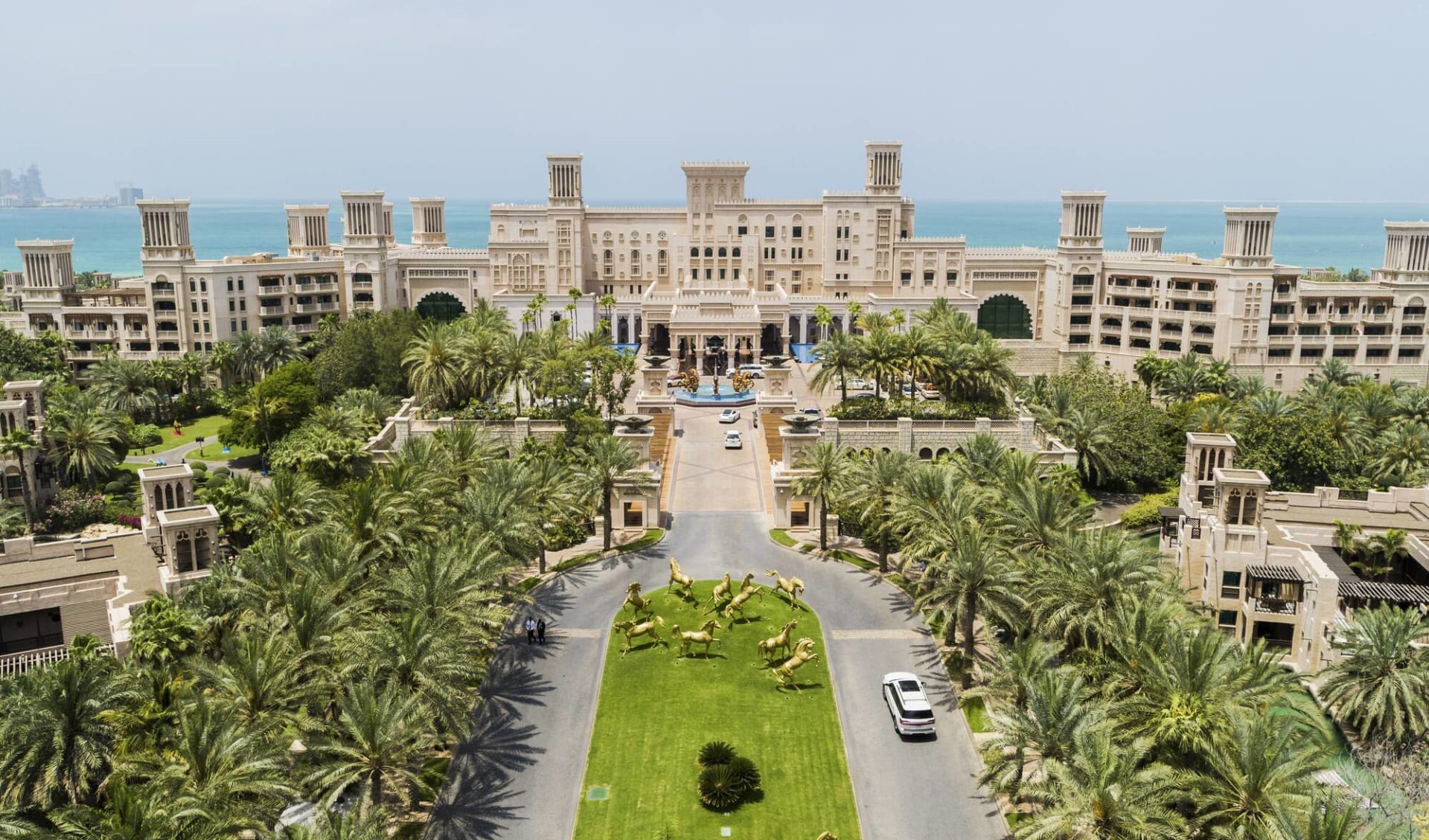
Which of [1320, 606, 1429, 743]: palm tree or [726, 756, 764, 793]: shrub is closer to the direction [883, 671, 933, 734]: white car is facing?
the palm tree

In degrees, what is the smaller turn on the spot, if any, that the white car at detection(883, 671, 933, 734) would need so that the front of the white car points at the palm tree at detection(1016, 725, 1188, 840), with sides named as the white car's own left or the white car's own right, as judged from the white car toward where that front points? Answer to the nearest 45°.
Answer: approximately 135° to the white car's own right

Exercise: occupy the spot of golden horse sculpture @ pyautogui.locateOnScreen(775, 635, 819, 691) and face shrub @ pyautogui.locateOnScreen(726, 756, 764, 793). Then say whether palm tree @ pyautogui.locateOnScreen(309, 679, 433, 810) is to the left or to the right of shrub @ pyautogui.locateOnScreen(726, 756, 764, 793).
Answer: right

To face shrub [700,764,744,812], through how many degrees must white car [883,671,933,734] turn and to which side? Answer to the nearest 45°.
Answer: approximately 135° to its left

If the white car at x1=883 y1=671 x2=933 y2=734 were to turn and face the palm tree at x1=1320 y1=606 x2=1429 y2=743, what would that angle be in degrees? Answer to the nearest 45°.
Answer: approximately 90° to its right

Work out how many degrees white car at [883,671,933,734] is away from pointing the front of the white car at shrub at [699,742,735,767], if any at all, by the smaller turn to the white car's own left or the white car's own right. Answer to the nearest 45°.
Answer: approximately 135° to the white car's own left

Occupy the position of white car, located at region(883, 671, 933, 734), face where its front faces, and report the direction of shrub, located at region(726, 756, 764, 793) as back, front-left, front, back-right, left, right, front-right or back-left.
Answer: back-left

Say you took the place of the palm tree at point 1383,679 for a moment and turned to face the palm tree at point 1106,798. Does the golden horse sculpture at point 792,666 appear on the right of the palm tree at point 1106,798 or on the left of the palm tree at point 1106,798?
right

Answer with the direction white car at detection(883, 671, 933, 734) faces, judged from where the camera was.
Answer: facing away from the viewer

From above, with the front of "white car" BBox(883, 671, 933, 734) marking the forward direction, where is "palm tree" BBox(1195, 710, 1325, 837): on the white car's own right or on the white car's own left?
on the white car's own right

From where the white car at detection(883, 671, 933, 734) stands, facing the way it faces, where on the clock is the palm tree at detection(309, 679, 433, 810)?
The palm tree is roughly at 8 o'clock from the white car.
